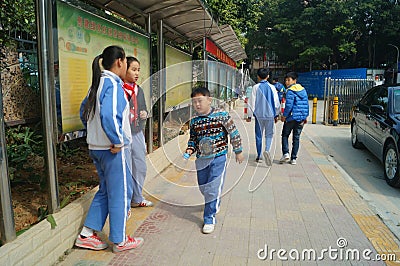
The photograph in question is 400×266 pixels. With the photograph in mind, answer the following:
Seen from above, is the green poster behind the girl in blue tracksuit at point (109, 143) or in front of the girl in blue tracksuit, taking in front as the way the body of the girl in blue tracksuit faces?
in front

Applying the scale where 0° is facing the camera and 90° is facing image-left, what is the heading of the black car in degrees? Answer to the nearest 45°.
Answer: approximately 315°

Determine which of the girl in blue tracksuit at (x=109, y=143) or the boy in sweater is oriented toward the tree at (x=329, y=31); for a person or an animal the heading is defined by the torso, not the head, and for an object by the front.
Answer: the girl in blue tracksuit

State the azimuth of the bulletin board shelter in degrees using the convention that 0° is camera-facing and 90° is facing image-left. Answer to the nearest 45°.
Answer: approximately 315°

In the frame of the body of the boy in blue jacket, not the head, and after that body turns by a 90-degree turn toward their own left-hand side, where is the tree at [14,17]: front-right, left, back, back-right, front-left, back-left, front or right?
front

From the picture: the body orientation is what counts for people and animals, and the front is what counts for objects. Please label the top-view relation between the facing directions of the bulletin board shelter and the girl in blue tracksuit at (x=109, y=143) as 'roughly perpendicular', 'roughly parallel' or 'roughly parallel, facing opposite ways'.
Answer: roughly perpendicular

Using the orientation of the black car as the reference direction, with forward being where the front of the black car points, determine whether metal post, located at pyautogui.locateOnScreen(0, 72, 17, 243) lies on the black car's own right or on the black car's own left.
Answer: on the black car's own right

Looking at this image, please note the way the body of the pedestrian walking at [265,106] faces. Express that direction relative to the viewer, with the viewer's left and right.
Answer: facing away from the viewer

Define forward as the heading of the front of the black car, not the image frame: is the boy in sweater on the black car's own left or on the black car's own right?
on the black car's own right

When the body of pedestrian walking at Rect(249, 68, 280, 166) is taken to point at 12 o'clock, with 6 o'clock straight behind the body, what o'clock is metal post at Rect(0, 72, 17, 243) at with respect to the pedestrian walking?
The metal post is roughly at 7 o'clock from the pedestrian walking.

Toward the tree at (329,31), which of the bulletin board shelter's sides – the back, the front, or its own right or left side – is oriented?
left

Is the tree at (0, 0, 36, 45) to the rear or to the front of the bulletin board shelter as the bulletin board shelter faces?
to the rear

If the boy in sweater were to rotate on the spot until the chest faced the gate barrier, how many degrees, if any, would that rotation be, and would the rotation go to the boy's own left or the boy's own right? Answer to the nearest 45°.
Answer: approximately 180°

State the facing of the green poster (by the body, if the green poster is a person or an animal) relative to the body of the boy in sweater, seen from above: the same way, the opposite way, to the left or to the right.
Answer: to the left

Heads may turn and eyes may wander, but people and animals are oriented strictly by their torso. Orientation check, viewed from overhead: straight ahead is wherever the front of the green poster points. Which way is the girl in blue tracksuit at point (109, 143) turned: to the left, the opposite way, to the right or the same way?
to the left

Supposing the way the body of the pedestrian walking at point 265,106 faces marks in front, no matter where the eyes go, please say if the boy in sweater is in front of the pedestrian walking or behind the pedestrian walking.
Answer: behind

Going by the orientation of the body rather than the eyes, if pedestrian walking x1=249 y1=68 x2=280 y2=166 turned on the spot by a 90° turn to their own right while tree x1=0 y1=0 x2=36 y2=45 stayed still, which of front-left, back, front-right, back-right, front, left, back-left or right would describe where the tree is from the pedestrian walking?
back-right
